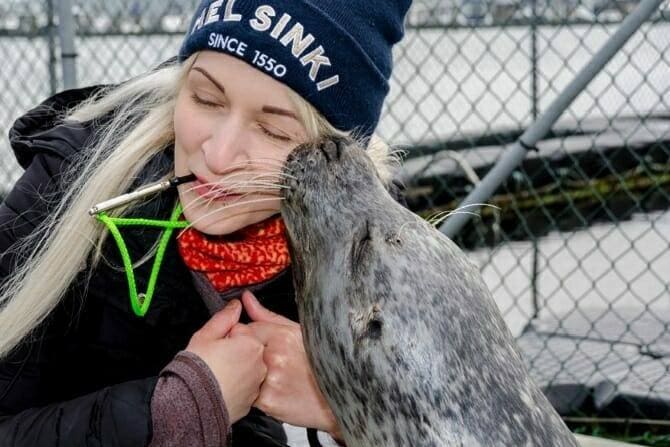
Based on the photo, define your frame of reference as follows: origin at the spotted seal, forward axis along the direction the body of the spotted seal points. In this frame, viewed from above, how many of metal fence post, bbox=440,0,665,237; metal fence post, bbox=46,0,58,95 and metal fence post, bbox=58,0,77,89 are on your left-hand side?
0

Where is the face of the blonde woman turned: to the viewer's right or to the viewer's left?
to the viewer's right

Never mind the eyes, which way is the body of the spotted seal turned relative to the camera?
to the viewer's left

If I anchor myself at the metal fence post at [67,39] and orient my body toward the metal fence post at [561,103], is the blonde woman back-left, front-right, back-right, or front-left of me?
front-right

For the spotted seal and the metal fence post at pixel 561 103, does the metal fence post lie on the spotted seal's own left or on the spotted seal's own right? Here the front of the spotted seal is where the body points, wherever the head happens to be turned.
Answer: on the spotted seal's own right

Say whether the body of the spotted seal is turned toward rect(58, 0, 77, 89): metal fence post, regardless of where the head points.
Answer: no

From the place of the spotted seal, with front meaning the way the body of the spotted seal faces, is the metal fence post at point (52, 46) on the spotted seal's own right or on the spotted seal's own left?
on the spotted seal's own right

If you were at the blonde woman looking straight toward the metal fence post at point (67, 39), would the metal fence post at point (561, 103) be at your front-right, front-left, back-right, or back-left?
front-right
